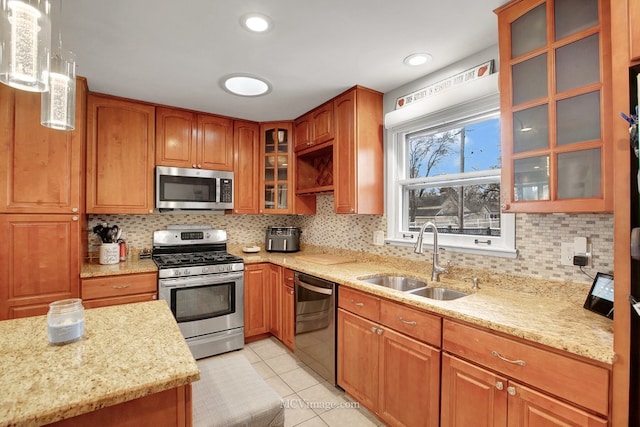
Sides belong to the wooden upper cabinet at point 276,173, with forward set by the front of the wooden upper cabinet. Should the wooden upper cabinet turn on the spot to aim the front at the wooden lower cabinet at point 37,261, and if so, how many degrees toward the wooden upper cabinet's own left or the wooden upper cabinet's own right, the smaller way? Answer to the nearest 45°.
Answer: approximately 45° to the wooden upper cabinet's own right

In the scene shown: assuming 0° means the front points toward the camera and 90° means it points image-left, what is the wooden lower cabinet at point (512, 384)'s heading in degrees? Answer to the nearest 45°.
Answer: approximately 45°

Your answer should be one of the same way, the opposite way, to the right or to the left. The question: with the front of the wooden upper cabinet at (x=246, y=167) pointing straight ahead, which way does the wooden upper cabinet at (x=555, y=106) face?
to the right

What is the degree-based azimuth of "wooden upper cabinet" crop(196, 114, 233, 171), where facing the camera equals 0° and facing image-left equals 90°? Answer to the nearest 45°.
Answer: approximately 0°

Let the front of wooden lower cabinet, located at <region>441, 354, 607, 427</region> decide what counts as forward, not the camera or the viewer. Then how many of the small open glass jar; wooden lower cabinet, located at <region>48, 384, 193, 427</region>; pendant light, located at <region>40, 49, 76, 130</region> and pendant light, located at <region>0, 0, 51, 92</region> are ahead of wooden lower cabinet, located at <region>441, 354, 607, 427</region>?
4

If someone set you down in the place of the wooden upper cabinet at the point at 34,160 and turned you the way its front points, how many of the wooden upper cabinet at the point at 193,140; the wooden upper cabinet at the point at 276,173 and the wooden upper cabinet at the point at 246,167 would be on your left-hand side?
3
